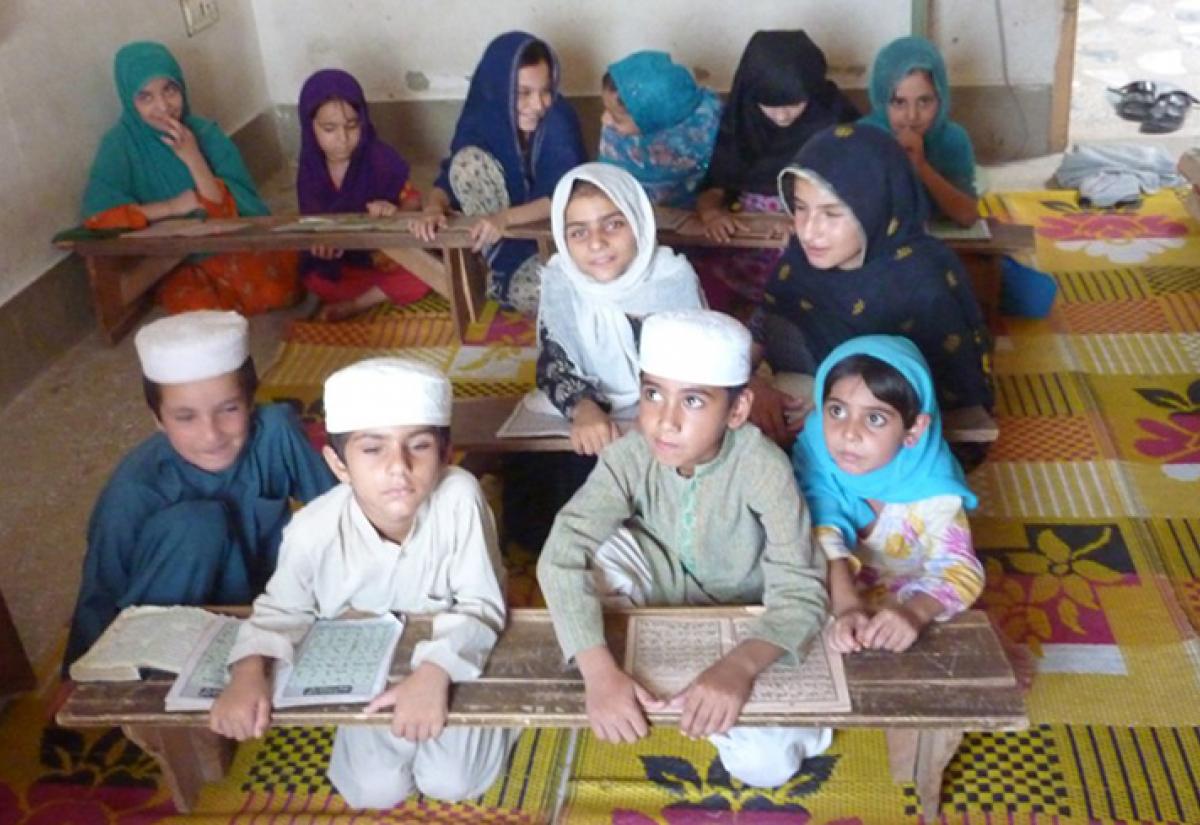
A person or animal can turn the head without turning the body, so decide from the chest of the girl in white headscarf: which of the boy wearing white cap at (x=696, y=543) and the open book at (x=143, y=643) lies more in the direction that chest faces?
the boy wearing white cap

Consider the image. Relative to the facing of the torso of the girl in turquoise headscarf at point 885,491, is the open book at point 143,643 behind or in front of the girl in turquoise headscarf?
in front

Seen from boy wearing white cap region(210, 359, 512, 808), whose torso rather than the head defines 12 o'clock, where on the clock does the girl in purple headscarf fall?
The girl in purple headscarf is roughly at 6 o'clock from the boy wearing white cap.

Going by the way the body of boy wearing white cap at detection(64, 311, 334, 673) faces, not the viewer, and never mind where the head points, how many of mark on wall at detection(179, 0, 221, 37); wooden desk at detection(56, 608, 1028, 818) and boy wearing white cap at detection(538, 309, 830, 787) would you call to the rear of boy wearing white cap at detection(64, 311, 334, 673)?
1

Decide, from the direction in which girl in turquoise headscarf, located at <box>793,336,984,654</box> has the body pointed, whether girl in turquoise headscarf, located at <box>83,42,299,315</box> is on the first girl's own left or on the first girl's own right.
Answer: on the first girl's own right

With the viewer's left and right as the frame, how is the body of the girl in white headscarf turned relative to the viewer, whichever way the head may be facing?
facing the viewer

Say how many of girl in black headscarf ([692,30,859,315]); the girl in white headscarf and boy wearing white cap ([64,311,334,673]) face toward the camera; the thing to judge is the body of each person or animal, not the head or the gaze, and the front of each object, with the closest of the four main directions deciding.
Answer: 3

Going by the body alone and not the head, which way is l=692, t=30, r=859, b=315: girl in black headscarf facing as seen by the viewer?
toward the camera

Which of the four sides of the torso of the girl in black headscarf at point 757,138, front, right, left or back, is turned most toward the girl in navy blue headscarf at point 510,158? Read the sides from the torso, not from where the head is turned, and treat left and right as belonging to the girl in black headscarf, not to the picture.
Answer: right

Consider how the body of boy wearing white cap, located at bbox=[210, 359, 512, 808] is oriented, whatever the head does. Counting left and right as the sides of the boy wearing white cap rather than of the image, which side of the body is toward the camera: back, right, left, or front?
front

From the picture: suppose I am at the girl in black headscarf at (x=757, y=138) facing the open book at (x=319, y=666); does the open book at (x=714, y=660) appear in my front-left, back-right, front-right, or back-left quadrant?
front-left

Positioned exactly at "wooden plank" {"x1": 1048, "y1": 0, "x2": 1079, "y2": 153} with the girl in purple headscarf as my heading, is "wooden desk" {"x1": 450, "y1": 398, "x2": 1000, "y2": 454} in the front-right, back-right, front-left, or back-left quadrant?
front-left

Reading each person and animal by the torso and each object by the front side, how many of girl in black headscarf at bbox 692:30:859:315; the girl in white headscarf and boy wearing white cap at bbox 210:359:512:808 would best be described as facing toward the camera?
3
